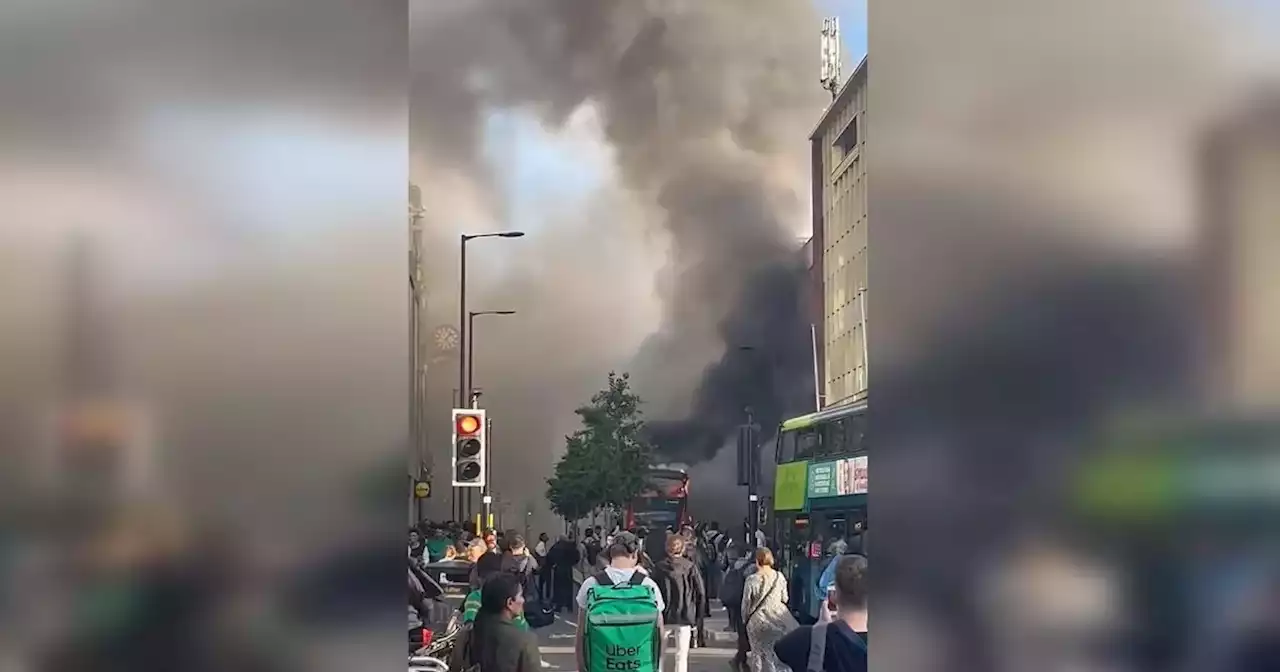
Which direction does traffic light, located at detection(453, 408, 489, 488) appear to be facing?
toward the camera

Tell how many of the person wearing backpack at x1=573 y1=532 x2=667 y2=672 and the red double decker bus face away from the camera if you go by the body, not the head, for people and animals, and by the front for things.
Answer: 1

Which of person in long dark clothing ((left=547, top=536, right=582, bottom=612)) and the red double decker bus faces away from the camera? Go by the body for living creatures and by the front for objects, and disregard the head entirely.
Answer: the person in long dark clothing

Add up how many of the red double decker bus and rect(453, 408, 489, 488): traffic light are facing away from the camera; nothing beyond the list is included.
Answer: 0

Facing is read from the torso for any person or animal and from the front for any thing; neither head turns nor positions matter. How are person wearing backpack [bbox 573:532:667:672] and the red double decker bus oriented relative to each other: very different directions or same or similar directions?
very different directions

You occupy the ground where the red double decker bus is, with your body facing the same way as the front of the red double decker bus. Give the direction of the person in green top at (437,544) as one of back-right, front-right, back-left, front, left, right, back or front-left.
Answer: front-right

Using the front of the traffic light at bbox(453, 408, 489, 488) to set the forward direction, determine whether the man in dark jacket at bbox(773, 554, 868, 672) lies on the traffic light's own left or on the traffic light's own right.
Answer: on the traffic light's own left

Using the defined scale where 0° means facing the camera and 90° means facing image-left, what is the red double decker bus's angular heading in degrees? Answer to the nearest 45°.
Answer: approximately 0°

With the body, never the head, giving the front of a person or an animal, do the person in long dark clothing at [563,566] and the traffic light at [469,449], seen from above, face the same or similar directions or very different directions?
very different directions

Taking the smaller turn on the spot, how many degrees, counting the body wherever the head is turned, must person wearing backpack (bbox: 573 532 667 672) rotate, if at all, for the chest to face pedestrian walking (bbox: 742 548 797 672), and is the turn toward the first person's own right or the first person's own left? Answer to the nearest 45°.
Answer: approximately 45° to the first person's own right

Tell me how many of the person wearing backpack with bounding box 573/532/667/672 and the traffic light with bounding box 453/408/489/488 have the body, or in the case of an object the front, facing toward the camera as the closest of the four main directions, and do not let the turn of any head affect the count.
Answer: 1

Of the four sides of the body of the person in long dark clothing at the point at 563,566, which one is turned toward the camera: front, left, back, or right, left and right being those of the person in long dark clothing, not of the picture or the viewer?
back

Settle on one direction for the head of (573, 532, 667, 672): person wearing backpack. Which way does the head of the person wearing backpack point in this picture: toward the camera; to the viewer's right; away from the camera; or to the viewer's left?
away from the camera

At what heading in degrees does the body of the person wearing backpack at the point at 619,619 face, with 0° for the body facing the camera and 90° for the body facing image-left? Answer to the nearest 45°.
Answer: approximately 180°
